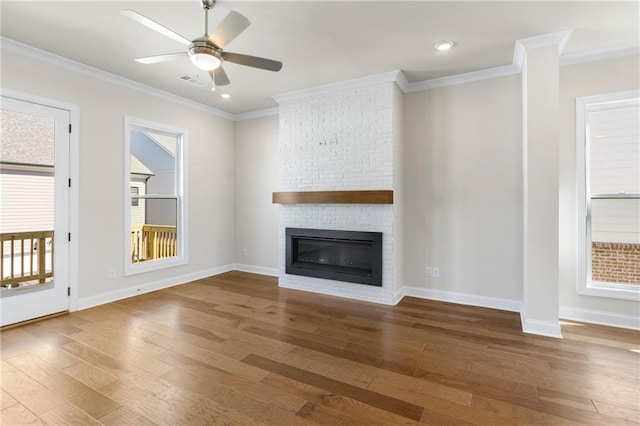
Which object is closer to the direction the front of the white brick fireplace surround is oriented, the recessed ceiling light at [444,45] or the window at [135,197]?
the window

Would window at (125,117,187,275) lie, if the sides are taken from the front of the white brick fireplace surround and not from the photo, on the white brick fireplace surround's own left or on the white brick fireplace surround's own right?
on the white brick fireplace surround's own right

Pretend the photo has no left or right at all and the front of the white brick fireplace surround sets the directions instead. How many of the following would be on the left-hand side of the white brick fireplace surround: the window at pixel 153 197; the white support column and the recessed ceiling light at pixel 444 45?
2

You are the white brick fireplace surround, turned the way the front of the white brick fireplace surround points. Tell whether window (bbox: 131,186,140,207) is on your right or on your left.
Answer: on your right

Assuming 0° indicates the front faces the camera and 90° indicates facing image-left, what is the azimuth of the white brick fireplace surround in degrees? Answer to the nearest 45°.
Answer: approximately 45°

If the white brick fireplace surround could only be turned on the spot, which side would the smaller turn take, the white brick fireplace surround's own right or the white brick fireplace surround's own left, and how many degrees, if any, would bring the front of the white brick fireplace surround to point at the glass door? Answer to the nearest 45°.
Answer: approximately 45° to the white brick fireplace surround's own right

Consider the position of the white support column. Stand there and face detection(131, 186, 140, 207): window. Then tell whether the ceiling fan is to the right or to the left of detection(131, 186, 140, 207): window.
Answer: left

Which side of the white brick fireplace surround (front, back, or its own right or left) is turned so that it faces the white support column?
left

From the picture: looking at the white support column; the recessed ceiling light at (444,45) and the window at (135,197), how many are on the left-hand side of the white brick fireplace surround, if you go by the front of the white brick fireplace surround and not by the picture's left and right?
2
